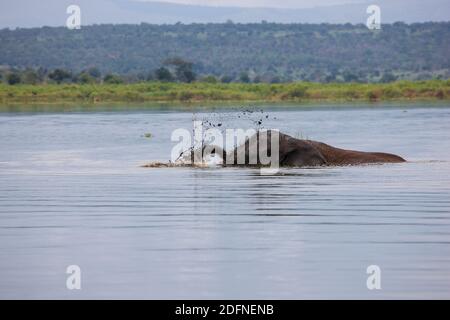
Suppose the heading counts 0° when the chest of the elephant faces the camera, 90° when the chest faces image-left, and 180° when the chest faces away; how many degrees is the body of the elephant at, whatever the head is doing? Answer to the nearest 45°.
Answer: approximately 90°
